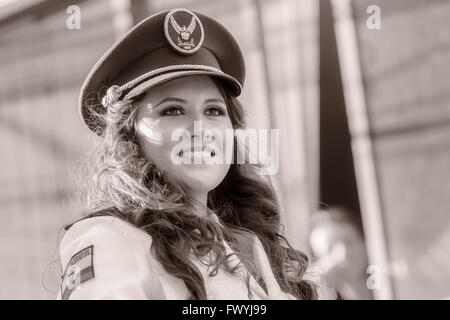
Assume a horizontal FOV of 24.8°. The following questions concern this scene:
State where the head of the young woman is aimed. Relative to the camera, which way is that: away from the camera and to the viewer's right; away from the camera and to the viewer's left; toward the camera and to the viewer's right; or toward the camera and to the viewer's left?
toward the camera and to the viewer's right

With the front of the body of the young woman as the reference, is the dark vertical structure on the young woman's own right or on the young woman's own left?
on the young woman's own left
